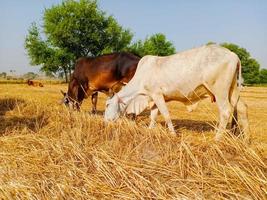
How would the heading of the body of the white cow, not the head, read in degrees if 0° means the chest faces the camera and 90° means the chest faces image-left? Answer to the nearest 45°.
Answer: approximately 90°

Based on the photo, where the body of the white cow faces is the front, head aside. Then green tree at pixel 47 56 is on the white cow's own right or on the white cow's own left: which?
on the white cow's own right

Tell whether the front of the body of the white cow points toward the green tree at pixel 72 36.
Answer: no
